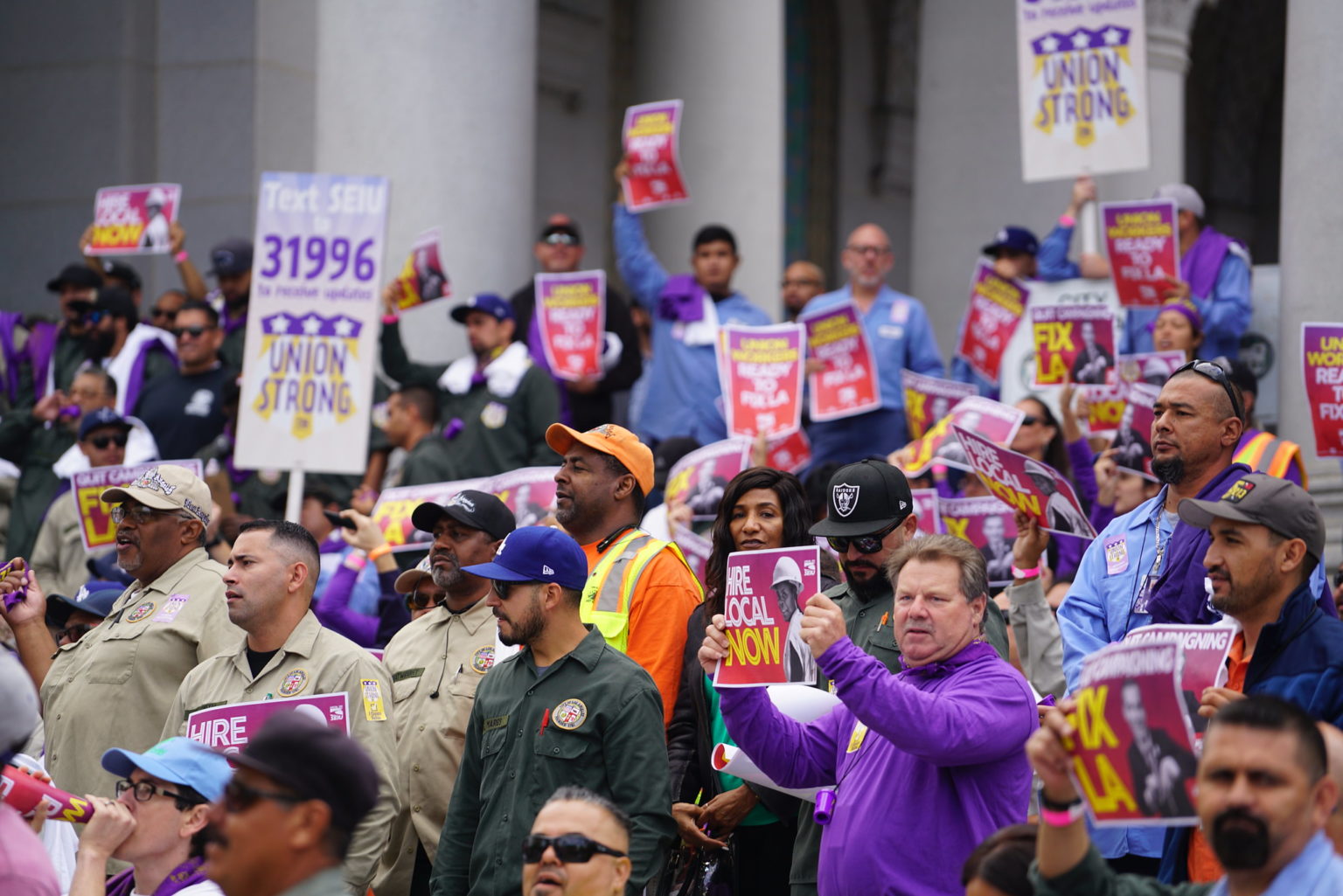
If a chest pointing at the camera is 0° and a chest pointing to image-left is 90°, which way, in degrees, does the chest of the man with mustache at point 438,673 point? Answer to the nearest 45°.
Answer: approximately 45°

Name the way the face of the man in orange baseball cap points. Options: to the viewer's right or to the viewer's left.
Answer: to the viewer's left

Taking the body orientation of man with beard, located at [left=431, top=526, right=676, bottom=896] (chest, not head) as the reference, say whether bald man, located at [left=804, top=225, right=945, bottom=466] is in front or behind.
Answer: behind

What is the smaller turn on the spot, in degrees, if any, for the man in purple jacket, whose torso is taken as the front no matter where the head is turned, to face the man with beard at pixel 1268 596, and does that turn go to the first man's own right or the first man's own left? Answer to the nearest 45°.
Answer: approximately 135° to the first man's own left

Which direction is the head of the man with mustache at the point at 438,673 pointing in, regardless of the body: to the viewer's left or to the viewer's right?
to the viewer's left

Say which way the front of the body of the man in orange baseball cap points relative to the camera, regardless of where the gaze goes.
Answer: to the viewer's left

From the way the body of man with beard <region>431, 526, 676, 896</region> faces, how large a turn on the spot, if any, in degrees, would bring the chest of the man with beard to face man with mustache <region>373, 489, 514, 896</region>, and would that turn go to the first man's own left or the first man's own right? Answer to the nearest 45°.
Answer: approximately 135° to the first man's own right

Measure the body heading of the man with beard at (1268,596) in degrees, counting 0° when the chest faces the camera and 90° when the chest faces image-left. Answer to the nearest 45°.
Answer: approximately 45°

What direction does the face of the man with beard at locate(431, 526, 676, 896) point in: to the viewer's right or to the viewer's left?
to the viewer's left

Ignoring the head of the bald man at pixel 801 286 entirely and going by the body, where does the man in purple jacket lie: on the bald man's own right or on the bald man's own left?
on the bald man's own left
